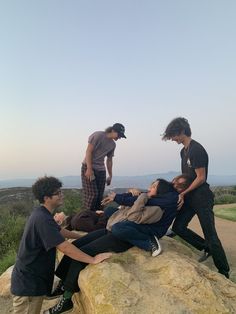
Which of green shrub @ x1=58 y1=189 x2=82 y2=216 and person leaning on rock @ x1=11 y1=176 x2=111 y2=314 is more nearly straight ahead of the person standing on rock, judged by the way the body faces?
the person leaning on rock

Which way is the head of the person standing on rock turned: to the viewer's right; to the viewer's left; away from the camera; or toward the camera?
to the viewer's right

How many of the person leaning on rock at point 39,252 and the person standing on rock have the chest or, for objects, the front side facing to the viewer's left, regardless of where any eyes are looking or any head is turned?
0

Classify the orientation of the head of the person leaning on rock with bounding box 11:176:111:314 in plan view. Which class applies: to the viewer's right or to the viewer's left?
to the viewer's right

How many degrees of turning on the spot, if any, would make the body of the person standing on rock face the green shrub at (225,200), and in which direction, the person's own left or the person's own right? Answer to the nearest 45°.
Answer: approximately 90° to the person's own left

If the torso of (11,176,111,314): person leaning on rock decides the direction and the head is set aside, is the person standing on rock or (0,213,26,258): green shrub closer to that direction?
the person standing on rock

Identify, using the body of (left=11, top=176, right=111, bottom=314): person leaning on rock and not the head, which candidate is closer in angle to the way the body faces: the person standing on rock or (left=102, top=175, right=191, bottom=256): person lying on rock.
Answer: the person lying on rock

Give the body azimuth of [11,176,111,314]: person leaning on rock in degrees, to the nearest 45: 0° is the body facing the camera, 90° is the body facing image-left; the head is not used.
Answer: approximately 270°

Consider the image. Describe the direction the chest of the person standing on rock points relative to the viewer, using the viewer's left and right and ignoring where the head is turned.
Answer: facing the viewer and to the right of the viewer

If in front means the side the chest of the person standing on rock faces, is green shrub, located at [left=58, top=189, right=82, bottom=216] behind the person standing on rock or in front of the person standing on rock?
behind
